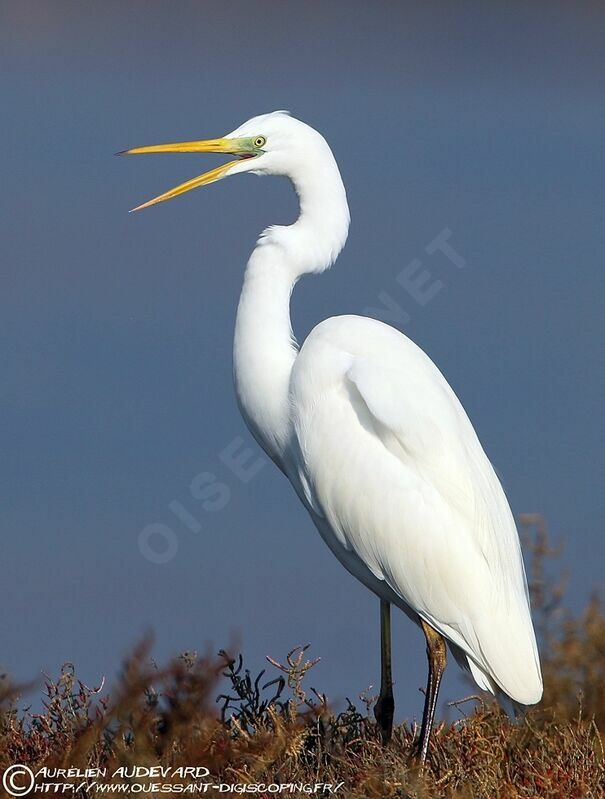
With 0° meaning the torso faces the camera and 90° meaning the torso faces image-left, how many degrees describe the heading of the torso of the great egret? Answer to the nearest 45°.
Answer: approximately 90°
